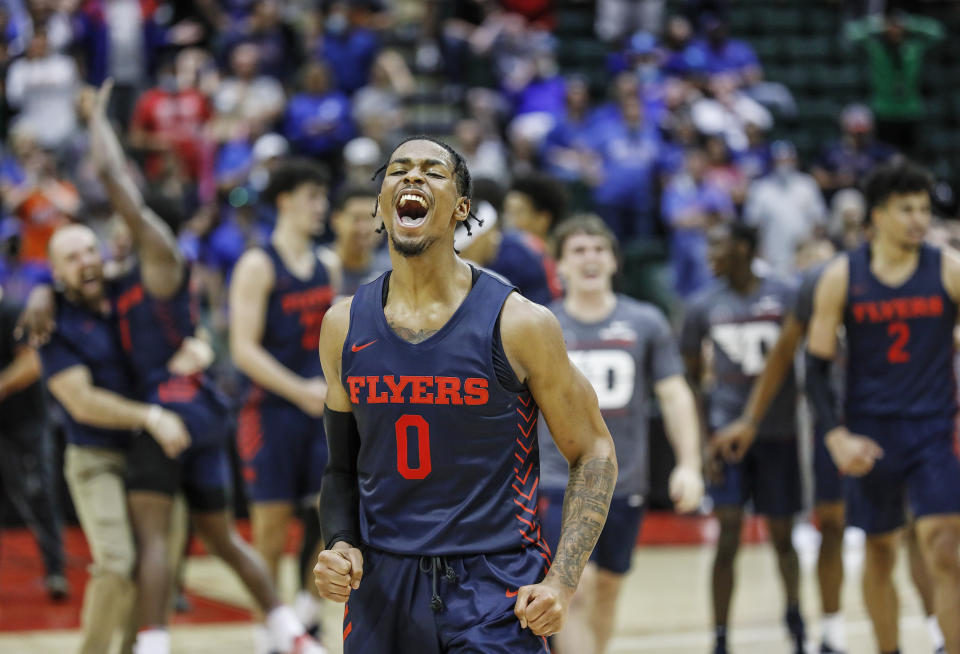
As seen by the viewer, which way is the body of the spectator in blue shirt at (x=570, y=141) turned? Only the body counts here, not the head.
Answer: toward the camera

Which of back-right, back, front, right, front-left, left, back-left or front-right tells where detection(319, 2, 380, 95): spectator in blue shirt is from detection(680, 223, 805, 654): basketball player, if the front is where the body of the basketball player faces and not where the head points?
back-right

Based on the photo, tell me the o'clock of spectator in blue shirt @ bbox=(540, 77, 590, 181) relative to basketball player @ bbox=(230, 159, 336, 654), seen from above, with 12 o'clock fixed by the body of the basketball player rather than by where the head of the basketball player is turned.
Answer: The spectator in blue shirt is roughly at 8 o'clock from the basketball player.

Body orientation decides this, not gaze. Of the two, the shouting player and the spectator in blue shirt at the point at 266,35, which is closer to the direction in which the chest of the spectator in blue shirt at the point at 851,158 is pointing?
the shouting player

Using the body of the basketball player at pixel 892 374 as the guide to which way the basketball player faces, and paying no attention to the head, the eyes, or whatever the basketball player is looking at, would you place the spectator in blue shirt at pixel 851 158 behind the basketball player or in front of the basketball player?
behind

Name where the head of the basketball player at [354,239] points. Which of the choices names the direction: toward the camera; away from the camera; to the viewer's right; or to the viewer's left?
toward the camera

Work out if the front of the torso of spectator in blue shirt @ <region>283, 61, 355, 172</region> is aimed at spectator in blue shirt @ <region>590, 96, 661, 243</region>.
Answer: no

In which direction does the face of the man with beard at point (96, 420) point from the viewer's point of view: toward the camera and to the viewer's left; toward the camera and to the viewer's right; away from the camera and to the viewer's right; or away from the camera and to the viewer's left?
toward the camera and to the viewer's right

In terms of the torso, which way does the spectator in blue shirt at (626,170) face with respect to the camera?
toward the camera

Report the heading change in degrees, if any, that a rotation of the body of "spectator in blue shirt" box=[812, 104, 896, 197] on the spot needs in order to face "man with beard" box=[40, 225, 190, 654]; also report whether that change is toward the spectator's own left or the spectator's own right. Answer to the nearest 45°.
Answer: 0° — they already face them

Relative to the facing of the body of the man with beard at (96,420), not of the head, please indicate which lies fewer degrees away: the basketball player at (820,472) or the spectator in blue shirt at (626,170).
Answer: the basketball player

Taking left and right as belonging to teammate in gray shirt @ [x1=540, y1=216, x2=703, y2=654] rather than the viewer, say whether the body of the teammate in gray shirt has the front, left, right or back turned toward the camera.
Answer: front

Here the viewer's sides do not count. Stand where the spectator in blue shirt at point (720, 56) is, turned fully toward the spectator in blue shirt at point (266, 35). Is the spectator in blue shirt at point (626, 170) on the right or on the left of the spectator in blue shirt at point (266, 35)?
left

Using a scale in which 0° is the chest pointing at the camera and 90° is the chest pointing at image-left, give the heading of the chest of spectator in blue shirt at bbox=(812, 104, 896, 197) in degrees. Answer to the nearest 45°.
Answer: approximately 0°

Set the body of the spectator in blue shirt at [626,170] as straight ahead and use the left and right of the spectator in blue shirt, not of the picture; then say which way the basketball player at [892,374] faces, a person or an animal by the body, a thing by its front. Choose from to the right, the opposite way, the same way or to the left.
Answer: the same way

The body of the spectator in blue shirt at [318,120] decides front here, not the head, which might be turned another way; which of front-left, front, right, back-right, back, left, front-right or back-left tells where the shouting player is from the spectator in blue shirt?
front

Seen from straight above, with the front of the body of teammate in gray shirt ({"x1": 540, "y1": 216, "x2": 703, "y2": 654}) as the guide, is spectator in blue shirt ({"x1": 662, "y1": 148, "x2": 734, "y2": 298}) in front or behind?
behind

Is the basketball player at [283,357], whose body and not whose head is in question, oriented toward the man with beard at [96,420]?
no

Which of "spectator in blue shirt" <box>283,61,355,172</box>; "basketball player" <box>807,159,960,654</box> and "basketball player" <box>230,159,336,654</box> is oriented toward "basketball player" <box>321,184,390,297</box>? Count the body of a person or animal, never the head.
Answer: the spectator in blue shirt

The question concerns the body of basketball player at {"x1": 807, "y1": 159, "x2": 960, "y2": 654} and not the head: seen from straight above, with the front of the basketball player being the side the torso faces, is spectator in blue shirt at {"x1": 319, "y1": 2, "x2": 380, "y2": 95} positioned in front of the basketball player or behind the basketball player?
behind

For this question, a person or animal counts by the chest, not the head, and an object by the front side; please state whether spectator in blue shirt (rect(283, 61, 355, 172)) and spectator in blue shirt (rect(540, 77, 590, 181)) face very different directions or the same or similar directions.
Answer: same or similar directions

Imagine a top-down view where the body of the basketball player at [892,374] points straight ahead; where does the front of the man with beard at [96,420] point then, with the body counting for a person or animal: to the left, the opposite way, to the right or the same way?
to the left
